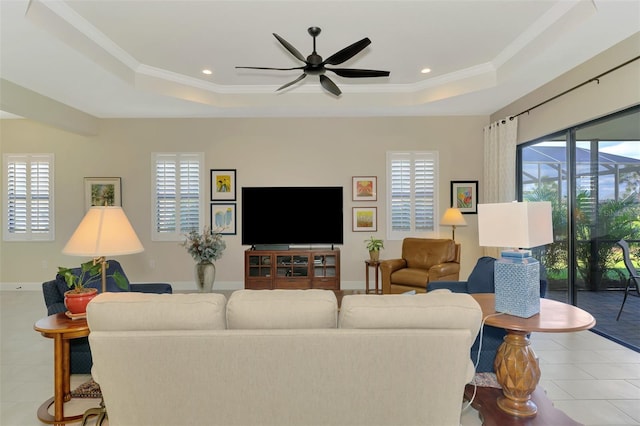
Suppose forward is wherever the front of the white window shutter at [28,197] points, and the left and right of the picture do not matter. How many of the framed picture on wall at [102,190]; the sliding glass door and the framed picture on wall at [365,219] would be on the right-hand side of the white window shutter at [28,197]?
0

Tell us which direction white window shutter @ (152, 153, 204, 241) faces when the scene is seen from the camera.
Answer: facing the viewer

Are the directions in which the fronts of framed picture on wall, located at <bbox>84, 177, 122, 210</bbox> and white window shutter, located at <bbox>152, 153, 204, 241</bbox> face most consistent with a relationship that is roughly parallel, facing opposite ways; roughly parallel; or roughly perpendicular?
roughly parallel

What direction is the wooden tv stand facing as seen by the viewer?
toward the camera

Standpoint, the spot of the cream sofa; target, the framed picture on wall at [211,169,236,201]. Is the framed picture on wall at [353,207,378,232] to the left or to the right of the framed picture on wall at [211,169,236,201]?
right

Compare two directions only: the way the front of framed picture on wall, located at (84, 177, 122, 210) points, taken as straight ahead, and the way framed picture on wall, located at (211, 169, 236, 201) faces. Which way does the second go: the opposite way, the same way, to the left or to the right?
the same way

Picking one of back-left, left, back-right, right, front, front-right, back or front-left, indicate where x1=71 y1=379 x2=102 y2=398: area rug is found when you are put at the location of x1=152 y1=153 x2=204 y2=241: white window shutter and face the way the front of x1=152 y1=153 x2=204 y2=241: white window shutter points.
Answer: front

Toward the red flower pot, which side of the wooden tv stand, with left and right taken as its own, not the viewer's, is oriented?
front

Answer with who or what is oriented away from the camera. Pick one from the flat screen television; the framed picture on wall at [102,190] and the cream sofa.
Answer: the cream sofa

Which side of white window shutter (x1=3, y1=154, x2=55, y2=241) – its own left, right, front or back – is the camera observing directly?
front

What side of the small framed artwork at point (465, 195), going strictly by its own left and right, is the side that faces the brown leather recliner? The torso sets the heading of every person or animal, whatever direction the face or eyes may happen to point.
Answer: front

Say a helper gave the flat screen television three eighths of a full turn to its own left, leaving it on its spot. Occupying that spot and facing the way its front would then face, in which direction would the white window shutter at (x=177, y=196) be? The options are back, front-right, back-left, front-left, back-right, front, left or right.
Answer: back-left

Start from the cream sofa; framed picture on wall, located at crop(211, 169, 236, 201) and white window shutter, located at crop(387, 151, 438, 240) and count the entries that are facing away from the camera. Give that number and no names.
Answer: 1

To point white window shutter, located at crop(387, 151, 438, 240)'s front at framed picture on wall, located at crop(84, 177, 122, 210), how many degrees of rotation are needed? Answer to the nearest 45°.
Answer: approximately 90° to its right

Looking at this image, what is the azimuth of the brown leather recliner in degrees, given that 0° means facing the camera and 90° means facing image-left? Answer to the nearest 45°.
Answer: approximately 45°

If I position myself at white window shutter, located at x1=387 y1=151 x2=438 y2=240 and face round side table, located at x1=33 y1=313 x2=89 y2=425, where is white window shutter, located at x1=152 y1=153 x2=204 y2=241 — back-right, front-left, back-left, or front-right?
front-right

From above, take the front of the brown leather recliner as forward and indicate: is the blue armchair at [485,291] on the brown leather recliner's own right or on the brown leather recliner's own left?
on the brown leather recliner's own left

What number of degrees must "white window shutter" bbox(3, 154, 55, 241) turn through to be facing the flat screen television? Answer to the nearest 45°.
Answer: approximately 45° to its left
